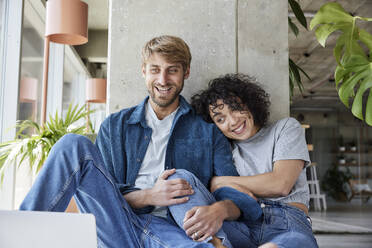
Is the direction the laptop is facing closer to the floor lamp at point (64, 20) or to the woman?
the floor lamp

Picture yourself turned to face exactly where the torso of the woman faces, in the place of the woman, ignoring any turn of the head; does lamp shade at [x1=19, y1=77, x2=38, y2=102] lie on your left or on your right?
on your right

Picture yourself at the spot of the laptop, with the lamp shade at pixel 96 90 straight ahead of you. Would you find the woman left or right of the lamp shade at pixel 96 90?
right

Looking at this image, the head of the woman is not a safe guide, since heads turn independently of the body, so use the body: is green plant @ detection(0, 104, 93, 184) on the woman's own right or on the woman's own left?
on the woman's own right

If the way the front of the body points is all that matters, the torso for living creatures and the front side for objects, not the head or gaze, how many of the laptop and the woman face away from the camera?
1

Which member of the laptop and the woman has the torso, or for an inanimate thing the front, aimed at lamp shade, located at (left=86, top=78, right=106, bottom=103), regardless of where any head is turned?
the laptop

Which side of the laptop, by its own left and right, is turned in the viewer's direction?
back

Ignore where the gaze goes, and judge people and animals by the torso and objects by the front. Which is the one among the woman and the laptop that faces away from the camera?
the laptop

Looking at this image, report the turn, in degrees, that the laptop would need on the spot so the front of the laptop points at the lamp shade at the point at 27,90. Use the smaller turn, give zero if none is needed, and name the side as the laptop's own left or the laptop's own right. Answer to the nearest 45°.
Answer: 0° — it already faces it
